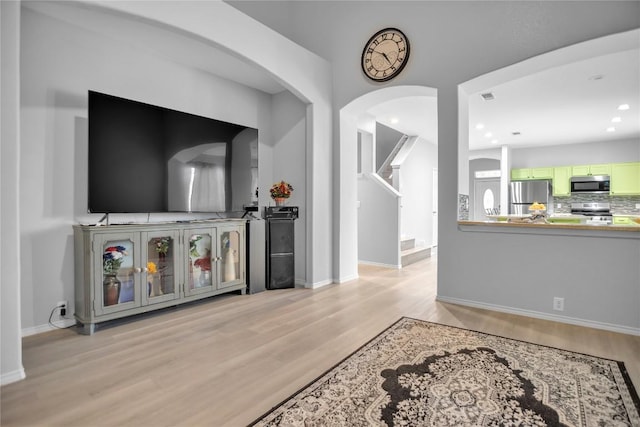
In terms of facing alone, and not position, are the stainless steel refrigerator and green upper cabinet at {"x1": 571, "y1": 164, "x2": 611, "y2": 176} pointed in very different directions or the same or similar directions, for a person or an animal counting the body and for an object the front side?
same or similar directions

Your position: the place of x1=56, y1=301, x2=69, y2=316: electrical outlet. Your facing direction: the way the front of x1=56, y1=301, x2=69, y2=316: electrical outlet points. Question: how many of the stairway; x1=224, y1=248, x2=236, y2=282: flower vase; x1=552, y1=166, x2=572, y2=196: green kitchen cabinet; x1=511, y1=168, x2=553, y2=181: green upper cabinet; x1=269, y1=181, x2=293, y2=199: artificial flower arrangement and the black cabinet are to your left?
6

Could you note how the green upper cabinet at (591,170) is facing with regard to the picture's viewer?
facing the viewer

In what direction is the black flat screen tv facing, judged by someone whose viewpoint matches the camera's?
facing the viewer and to the right of the viewer

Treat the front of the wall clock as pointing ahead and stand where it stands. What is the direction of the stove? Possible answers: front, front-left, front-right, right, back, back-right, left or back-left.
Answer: back

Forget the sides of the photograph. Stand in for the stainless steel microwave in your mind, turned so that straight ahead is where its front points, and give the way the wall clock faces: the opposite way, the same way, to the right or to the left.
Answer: the same way

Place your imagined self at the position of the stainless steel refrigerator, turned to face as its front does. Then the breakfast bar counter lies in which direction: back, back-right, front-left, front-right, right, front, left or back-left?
front

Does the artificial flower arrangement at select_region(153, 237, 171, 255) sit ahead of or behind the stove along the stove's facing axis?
ahead

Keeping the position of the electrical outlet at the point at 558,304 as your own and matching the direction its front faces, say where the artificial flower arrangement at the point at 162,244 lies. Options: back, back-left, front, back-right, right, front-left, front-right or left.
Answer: front-right

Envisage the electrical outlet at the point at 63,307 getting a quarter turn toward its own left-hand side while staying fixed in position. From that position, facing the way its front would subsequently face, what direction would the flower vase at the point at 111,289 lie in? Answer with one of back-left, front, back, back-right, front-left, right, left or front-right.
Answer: front-right

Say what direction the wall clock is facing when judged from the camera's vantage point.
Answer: facing the viewer and to the left of the viewer

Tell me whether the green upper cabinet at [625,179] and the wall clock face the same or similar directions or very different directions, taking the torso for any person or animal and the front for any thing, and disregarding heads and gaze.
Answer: same or similar directions

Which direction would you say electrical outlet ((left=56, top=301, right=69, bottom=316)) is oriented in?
toward the camera

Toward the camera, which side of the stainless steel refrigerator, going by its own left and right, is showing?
front

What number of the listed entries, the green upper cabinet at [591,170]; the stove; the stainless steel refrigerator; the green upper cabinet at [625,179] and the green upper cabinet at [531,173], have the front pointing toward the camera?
5

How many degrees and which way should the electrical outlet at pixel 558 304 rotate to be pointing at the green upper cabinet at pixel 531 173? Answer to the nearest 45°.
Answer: approximately 180°

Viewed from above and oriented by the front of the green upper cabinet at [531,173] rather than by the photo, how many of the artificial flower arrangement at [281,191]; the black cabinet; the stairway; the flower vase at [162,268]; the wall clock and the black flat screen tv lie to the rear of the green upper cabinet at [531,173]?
0

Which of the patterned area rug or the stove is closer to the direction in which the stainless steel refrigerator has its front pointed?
the patterned area rug
